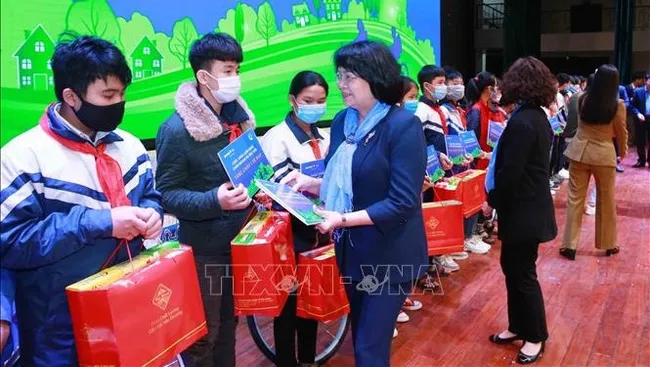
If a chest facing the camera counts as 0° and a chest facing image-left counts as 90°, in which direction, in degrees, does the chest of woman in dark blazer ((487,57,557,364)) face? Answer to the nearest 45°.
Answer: approximately 90°

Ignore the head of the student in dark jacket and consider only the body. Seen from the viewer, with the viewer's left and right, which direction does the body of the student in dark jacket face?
facing the viewer and to the right of the viewer

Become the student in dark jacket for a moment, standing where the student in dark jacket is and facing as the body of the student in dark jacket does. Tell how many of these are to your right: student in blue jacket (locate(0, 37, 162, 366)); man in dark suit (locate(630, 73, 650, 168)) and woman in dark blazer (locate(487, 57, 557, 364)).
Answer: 1

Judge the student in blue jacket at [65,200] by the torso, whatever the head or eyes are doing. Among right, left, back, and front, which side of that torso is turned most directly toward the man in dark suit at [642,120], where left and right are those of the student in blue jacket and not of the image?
left

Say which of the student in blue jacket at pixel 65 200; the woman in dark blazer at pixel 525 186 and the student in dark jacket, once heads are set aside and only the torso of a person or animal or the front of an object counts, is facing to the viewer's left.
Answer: the woman in dark blazer

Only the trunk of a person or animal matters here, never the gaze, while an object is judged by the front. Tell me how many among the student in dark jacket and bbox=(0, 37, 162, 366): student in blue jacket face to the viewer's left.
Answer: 0

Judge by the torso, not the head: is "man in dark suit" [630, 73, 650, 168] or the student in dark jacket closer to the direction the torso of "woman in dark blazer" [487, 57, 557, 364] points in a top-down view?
the student in dark jacket

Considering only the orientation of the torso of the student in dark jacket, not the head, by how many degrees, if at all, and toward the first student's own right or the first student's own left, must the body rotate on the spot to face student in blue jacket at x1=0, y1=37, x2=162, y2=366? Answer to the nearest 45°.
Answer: approximately 90° to the first student's own right

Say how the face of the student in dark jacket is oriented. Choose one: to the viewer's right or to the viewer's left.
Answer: to the viewer's right

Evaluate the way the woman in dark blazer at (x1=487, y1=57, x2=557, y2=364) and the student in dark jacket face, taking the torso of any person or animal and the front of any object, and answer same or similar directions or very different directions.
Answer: very different directions
